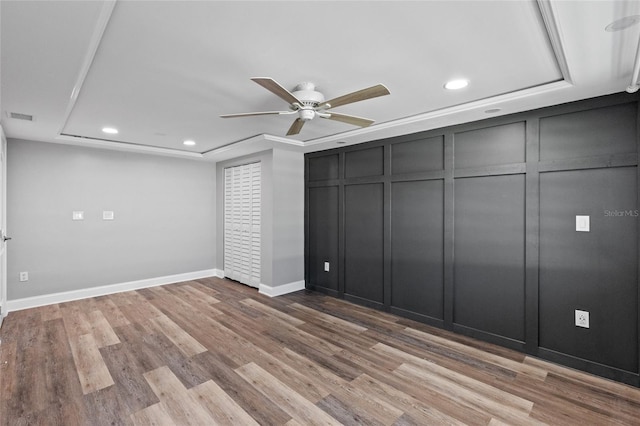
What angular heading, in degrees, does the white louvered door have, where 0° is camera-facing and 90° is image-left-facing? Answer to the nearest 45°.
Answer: approximately 45°

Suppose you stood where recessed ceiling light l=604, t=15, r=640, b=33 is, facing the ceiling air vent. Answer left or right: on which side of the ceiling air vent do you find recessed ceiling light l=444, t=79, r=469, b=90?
right

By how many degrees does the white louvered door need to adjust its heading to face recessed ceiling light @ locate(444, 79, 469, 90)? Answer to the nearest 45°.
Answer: approximately 90° to its left

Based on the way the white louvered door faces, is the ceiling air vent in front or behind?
in front

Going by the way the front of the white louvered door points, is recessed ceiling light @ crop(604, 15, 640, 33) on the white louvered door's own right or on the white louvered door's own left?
on the white louvered door's own left
